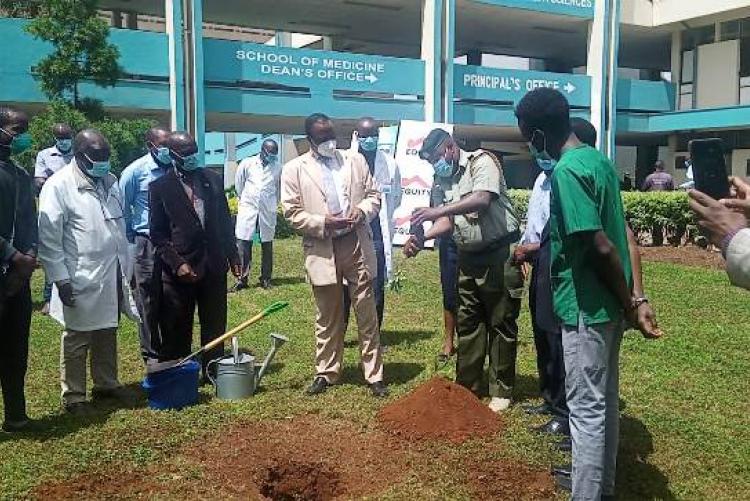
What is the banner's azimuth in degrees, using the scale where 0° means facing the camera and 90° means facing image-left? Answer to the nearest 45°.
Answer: approximately 0°

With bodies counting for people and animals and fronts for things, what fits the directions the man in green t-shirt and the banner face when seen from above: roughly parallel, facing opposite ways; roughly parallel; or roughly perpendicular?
roughly perpendicular

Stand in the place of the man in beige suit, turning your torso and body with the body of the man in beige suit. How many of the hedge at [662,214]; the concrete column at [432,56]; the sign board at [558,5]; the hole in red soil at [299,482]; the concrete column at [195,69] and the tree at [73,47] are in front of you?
1

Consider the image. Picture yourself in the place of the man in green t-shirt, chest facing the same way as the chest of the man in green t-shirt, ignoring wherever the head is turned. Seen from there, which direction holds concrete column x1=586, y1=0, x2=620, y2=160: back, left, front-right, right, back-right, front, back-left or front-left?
right

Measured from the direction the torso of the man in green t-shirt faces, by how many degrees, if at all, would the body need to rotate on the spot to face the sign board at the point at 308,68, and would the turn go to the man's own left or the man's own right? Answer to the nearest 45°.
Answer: approximately 45° to the man's own right

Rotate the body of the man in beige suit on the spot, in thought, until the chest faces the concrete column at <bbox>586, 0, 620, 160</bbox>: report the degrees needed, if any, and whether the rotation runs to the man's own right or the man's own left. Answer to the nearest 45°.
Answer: approximately 135° to the man's own left

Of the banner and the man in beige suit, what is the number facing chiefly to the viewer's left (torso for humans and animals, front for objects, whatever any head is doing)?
0

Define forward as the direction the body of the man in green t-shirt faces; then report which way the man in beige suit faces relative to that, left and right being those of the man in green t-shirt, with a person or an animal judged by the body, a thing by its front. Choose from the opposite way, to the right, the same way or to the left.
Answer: to the left

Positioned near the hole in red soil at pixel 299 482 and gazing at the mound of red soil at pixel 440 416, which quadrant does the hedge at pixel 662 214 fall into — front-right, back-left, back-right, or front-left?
front-left

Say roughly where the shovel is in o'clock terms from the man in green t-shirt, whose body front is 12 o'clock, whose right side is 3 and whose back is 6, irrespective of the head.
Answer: The shovel is roughly at 1 o'clock from the man in green t-shirt.

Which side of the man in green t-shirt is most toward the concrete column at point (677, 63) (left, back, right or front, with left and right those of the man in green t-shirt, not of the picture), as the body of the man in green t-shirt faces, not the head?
right

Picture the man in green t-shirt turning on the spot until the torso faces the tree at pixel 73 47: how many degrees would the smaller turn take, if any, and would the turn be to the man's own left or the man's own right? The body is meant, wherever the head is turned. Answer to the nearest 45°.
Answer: approximately 45° to the man's own right

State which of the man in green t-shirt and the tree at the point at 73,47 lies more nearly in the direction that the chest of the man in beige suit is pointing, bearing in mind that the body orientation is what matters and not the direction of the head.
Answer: the man in green t-shirt

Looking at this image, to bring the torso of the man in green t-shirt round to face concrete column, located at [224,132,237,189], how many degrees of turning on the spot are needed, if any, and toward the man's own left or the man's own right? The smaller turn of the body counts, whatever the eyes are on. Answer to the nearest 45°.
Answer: approximately 45° to the man's own right

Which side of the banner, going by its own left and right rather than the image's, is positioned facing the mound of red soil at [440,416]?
front

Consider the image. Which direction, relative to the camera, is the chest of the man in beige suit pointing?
toward the camera

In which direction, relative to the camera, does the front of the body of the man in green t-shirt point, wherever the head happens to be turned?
to the viewer's left
